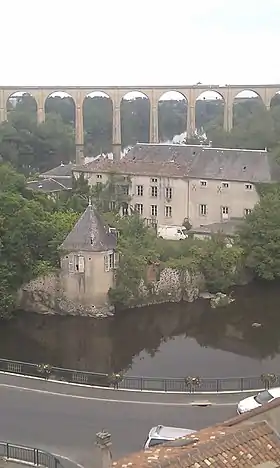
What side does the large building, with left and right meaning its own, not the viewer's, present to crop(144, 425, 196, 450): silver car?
front

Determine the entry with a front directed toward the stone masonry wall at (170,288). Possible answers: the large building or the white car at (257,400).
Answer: the large building

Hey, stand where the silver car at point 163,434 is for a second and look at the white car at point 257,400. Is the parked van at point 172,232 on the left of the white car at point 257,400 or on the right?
left

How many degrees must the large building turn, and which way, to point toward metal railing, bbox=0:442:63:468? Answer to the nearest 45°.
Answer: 0° — it already faces it

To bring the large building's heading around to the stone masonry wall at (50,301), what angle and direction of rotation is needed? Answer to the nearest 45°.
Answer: approximately 45° to its right

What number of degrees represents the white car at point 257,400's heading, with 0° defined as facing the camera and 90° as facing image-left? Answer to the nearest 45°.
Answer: approximately 45°

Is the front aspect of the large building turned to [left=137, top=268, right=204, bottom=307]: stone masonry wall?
yes

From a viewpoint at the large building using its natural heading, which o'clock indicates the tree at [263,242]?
The tree is roughly at 11 o'clock from the large building.

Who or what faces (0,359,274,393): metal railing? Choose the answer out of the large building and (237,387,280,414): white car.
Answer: the large building

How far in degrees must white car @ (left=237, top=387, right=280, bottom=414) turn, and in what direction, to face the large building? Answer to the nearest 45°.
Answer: approximately 135° to its right

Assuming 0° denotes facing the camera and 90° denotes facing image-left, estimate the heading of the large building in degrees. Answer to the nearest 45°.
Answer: approximately 0°

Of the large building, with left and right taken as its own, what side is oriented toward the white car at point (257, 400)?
front

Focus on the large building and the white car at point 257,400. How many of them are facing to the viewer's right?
0
